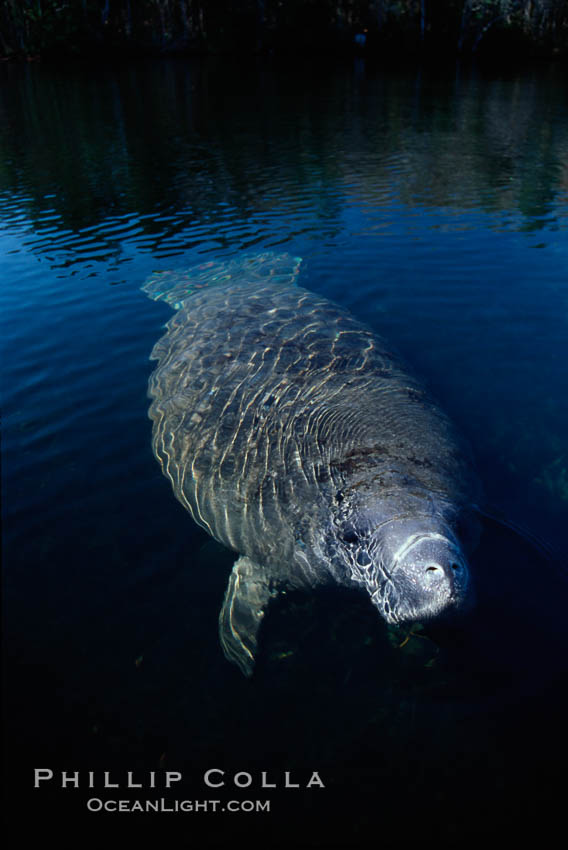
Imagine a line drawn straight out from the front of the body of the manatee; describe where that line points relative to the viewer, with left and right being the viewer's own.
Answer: facing the viewer and to the right of the viewer
